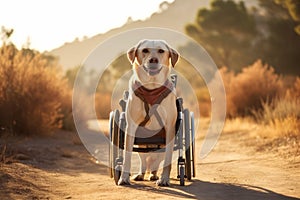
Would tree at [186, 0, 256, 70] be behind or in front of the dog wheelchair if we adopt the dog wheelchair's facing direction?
behind

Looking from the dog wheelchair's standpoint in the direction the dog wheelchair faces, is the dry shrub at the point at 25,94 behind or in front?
behind

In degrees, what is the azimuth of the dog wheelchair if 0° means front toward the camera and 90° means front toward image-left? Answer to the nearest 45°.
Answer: approximately 0°

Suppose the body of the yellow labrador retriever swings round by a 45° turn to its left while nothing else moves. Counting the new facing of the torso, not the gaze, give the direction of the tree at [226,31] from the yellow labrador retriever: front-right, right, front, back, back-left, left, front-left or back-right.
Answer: back-left

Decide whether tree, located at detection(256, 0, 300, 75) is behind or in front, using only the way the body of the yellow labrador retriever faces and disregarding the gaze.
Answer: behind

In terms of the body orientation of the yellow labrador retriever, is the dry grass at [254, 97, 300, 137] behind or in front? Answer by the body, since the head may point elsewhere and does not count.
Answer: behind

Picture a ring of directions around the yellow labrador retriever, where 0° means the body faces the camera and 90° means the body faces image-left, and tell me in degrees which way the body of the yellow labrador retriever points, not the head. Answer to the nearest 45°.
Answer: approximately 0°

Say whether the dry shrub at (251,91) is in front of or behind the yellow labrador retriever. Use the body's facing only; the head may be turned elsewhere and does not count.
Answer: behind

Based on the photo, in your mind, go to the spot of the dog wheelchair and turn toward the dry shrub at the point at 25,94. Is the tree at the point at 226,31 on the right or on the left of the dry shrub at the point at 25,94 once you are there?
right

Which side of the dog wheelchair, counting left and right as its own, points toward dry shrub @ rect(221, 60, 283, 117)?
back

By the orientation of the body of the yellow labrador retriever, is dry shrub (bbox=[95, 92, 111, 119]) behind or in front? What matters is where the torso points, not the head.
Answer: behind

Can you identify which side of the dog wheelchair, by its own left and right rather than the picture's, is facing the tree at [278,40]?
back
